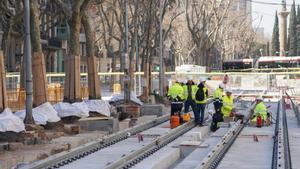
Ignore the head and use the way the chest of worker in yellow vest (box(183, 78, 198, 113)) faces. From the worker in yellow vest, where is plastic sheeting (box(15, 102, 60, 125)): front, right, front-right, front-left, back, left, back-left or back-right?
front-right

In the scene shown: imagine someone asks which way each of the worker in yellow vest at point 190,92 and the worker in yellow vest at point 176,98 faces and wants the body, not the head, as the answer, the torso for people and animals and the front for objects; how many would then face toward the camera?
1

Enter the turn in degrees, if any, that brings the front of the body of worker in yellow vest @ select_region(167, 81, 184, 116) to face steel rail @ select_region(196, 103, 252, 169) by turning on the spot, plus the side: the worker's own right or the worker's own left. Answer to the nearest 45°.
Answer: approximately 180°

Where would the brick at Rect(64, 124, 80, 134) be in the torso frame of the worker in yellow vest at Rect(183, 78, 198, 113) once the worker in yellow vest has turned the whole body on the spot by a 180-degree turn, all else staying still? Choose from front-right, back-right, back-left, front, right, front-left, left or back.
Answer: back-left

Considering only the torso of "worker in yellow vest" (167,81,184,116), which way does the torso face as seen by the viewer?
away from the camera

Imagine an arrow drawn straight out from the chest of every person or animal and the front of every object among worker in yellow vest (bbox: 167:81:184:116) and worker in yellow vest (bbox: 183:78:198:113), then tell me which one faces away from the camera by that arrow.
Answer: worker in yellow vest (bbox: 167:81:184:116)

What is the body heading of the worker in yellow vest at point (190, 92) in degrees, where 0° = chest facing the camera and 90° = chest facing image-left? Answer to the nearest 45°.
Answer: approximately 0°

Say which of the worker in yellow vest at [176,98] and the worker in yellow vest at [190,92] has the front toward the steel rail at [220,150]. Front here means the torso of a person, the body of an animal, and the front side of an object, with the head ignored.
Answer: the worker in yellow vest at [190,92]

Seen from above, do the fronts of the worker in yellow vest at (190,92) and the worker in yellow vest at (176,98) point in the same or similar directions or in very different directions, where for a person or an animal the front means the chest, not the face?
very different directions

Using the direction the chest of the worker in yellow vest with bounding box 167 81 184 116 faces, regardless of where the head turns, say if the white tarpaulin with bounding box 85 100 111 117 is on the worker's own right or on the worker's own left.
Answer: on the worker's own left
